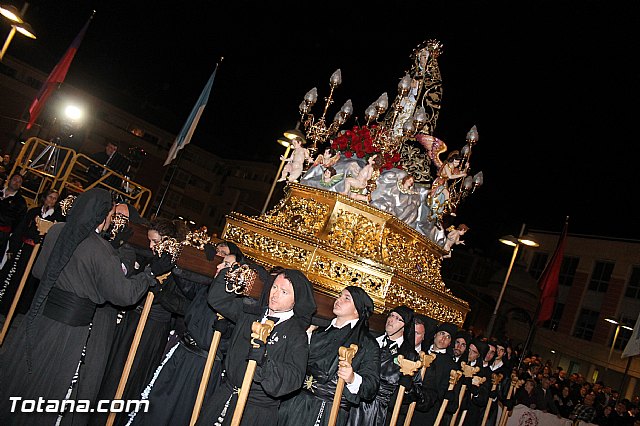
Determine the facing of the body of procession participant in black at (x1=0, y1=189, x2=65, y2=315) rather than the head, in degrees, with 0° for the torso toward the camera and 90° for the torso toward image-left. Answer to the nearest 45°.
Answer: approximately 315°

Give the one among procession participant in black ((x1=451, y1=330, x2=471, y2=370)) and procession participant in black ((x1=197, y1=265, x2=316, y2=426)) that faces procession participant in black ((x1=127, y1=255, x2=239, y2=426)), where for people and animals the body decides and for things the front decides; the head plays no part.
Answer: procession participant in black ((x1=451, y1=330, x2=471, y2=370))

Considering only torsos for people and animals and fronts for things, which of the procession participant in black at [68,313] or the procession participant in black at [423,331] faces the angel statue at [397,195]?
the procession participant in black at [68,313]

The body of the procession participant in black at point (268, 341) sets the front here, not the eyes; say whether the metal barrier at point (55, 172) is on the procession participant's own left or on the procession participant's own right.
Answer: on the procession participant's own right

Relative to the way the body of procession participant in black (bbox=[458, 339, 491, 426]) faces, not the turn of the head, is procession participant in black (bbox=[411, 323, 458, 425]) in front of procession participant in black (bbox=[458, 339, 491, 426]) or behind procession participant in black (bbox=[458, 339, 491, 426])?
in front

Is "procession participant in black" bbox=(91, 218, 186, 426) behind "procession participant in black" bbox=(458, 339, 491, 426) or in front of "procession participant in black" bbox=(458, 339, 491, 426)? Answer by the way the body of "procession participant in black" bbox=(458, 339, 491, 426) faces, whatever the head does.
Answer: in front

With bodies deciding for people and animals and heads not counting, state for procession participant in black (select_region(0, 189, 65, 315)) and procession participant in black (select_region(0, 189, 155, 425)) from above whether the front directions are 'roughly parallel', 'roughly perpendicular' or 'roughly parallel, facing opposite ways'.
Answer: roughly perpendicular

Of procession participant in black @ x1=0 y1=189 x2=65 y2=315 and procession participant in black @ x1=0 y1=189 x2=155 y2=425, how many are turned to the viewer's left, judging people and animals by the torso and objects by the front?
0

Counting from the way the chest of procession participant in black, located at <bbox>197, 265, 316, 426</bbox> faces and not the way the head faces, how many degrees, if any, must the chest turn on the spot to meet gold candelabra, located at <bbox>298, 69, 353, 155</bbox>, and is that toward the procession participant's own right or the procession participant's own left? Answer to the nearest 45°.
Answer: approximately 135° to the procession participant's own right
